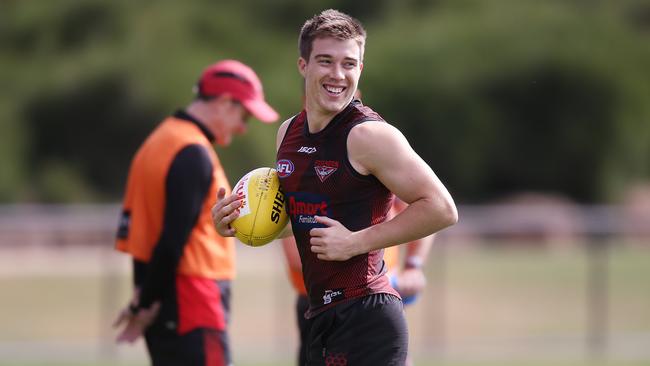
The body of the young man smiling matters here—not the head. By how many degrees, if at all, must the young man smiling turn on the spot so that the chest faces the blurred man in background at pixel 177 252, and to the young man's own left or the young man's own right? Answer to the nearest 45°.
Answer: approximately 90° to the young man's own right

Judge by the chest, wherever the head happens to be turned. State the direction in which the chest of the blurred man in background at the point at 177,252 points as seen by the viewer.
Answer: to the viewer's right

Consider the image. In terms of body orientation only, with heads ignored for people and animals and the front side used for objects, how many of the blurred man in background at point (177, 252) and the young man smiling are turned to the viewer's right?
1

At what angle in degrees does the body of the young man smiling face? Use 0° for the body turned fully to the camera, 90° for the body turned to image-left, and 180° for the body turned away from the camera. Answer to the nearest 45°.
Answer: approximately 45°

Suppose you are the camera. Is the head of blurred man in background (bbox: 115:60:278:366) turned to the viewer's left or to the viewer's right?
to the viewer's right

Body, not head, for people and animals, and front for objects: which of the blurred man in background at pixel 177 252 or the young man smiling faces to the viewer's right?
the blurred man in background
